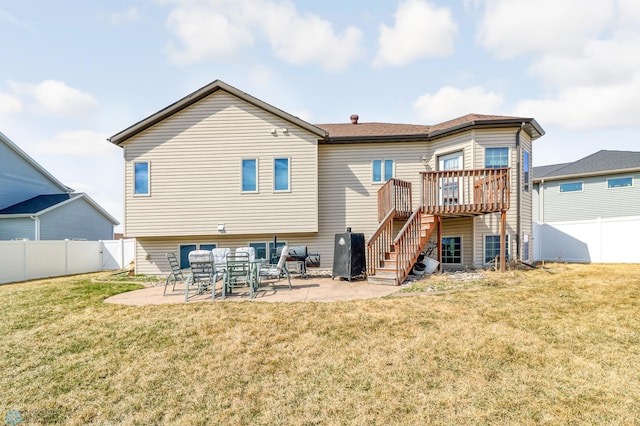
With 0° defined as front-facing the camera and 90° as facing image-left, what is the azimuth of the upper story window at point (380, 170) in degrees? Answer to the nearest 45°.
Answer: approximately 0°

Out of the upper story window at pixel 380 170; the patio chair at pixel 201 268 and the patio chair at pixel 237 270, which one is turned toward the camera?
the upper story window

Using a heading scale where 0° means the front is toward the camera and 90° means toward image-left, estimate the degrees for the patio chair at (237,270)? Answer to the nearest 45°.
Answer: approximately 180°

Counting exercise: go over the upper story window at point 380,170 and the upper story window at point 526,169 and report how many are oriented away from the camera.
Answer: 0

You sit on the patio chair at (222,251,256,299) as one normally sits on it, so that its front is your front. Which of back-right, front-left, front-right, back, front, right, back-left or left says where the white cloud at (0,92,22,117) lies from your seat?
front-left

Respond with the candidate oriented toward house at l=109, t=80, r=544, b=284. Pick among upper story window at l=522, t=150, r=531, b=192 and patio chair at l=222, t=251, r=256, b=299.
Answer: the patio chair
